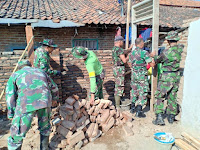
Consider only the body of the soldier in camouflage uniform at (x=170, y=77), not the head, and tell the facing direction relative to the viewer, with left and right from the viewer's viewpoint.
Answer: facing away from the viewer and to the left of the viewer

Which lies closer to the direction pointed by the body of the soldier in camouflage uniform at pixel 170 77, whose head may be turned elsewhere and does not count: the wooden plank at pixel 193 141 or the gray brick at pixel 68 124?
the gray brick

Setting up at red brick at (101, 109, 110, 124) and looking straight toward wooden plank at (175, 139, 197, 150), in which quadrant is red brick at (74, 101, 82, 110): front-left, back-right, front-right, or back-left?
back-right
